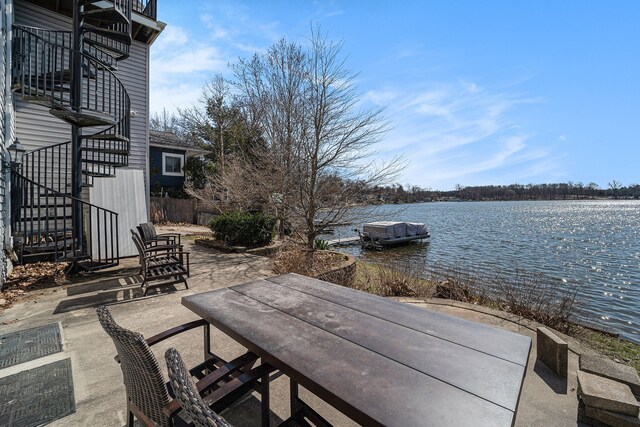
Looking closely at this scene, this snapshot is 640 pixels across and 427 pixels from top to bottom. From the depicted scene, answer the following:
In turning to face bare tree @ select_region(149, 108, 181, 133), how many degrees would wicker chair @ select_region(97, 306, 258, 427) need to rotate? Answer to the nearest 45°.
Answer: approximately 45° to its left

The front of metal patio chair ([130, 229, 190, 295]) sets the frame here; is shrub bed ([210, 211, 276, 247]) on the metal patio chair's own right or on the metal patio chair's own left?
on the metal patio chair's own left

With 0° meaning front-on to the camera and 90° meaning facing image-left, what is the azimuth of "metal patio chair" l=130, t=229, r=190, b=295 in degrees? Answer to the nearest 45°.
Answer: approximately 270°

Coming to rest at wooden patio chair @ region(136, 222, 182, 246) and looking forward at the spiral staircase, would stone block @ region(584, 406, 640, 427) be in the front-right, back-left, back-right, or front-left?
back-left

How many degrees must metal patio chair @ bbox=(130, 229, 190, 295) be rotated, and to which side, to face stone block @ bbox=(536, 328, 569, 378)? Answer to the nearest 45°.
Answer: approximately 45° to its right

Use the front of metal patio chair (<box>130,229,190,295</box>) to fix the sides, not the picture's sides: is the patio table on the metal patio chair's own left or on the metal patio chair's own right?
on the metal patio chair's own right

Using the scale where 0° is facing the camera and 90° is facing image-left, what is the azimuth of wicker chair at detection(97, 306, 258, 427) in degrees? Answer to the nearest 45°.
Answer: approximately 225°

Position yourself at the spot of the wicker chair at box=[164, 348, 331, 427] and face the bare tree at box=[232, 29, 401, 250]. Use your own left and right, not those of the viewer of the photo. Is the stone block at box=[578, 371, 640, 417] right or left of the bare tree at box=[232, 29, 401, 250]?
right

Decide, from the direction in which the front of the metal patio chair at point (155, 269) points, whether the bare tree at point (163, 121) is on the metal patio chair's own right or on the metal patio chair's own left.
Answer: on the metal patio chair's own left
